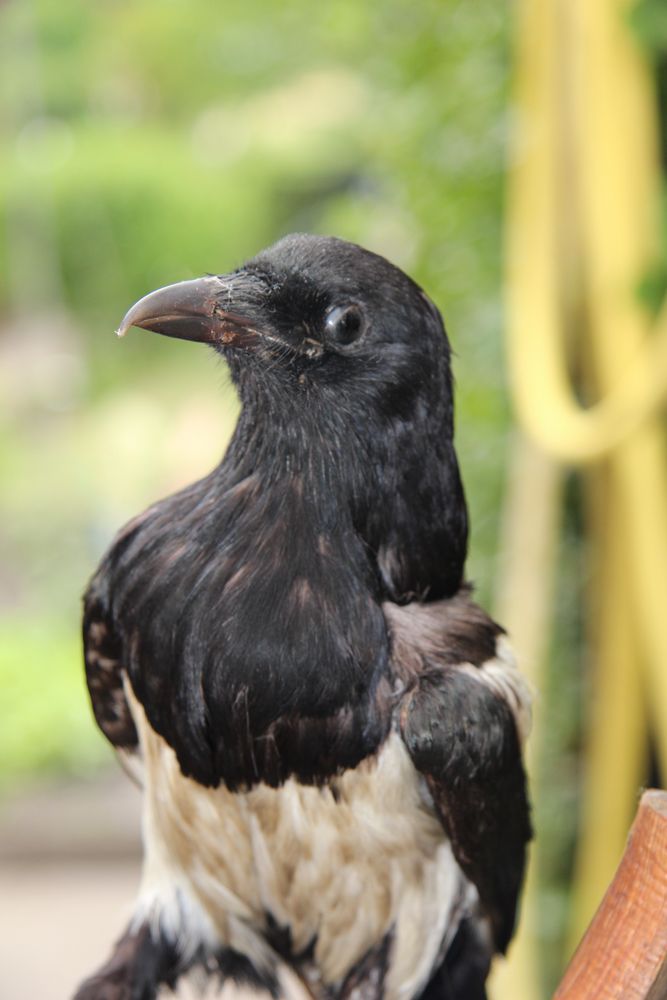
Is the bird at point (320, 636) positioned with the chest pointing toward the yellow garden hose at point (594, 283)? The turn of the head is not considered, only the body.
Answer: no

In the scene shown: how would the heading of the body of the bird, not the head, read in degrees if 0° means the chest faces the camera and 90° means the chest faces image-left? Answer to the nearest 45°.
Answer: approximately 45°
